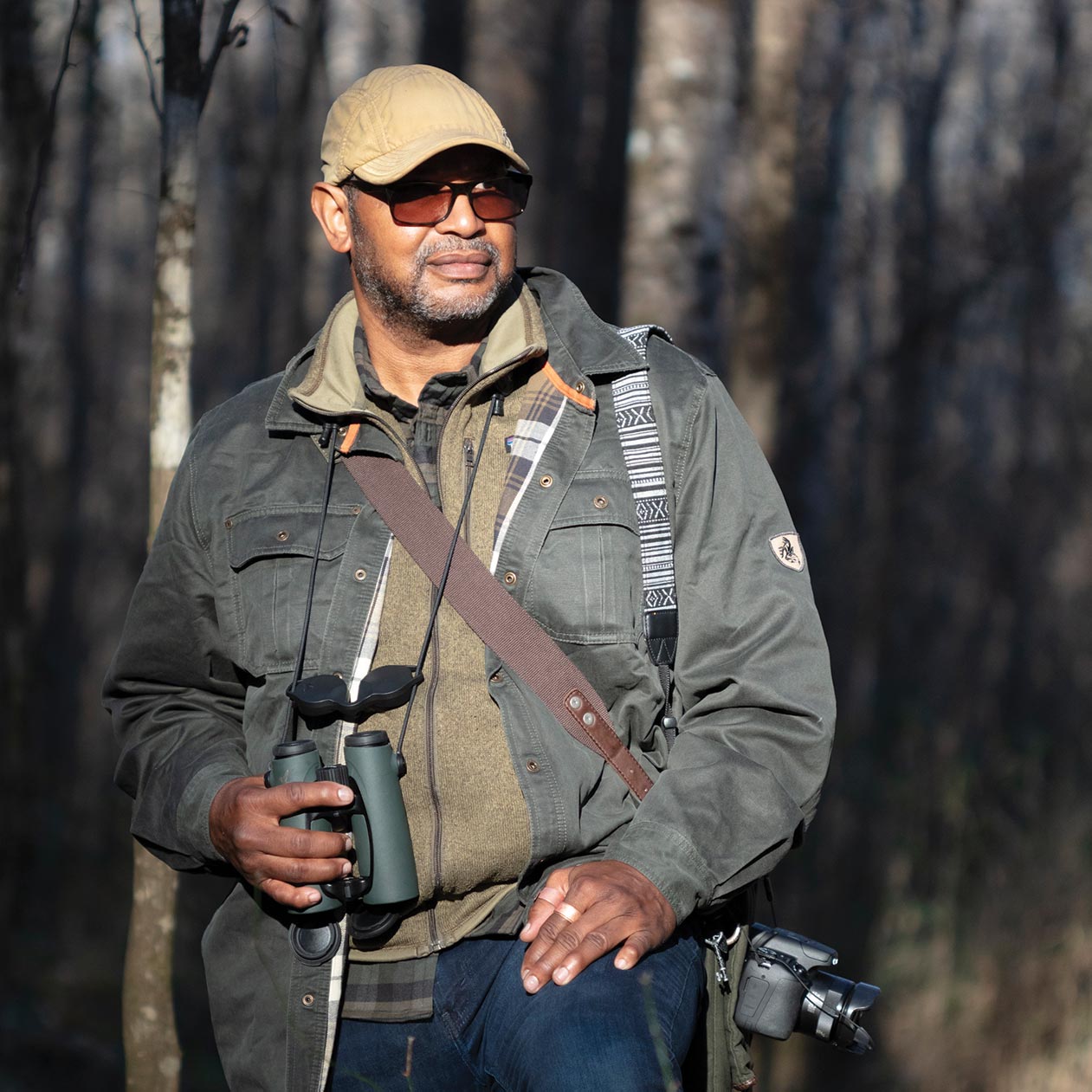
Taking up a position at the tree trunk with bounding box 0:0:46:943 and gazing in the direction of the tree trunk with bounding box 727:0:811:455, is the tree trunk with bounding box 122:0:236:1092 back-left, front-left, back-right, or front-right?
front-right

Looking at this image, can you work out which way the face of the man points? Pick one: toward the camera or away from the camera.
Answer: toward the camera

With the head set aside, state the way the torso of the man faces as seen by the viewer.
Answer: toward the camera

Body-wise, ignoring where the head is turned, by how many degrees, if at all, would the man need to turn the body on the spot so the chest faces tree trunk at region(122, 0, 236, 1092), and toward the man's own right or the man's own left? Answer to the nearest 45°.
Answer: approximately 135° to the man's own right

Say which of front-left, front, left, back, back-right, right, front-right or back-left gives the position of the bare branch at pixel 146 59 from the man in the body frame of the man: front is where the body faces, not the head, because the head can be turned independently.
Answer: back-right

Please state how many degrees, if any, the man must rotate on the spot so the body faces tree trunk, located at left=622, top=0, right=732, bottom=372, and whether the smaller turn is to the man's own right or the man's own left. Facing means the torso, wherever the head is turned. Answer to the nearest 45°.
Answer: approximately 180°

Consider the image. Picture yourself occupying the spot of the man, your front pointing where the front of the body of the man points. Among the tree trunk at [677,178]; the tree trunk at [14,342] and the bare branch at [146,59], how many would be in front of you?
0

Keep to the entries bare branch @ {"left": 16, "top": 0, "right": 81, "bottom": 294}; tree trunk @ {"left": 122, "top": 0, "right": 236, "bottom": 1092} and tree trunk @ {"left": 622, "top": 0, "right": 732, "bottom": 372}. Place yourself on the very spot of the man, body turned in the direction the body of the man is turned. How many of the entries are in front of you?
0

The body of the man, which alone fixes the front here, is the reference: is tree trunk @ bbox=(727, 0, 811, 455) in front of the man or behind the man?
behind

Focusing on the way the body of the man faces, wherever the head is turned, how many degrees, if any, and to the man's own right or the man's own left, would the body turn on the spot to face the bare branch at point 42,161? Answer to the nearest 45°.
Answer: approximately 135° to the man's own right

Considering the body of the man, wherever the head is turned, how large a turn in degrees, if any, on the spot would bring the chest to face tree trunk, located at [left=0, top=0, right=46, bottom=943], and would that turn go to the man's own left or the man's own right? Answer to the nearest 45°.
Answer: approximately 135° to the man's own right

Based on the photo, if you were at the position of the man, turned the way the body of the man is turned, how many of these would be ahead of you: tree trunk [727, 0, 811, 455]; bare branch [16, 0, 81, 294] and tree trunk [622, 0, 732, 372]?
0
